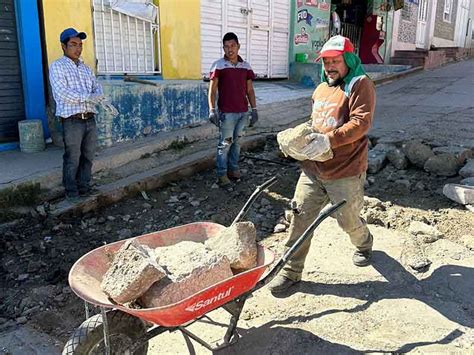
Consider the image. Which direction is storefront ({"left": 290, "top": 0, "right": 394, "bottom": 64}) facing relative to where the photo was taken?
toward the camera

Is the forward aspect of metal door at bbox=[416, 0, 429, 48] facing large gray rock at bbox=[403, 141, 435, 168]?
yes

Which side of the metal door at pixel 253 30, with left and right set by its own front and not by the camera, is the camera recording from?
front

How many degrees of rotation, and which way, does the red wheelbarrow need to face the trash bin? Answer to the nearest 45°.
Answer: approximately 90° to its right

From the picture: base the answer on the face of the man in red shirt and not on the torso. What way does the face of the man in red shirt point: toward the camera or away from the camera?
toward the camera

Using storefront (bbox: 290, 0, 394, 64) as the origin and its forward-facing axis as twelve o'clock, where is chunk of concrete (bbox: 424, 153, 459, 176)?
The chunk of concrete is roughly at 12 o'clock from the storefront.

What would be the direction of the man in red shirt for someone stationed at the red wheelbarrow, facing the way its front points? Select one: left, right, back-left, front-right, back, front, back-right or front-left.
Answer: back-right

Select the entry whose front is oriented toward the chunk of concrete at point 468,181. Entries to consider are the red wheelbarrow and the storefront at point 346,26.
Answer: the storefront

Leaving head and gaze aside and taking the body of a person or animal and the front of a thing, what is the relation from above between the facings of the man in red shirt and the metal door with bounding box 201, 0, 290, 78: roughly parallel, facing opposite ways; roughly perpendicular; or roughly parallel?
roughly parallel

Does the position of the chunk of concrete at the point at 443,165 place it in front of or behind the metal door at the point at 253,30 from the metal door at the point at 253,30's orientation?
in front

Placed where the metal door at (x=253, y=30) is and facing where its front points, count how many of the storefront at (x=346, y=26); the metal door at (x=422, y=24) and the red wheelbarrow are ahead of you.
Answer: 1

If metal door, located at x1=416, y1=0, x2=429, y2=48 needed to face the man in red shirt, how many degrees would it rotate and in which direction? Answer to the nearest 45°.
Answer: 0° — it already faces them

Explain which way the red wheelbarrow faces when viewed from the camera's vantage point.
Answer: facing the viewer and to the left of the viewer

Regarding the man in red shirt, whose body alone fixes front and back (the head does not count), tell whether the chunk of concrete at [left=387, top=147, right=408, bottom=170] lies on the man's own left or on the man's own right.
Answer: on the man's own left

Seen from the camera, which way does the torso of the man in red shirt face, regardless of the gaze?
toward the camera

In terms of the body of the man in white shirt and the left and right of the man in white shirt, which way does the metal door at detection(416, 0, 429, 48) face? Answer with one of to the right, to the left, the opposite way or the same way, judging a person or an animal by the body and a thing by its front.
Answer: to the right

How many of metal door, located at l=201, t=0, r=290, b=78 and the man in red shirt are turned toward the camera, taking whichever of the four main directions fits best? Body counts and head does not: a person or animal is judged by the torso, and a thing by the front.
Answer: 2
